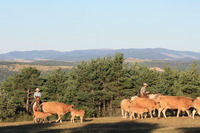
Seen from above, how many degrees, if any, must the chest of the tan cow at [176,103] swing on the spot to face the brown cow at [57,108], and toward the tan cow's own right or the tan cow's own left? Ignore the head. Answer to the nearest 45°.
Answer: approximately 180°

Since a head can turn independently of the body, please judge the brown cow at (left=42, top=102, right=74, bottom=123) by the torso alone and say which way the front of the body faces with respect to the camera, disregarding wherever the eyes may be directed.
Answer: to the viewer's right

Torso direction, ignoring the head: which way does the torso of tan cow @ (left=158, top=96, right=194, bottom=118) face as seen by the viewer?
to the viewer's right

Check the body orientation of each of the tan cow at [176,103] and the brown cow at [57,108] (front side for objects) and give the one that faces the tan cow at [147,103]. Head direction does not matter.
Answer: the brown cow

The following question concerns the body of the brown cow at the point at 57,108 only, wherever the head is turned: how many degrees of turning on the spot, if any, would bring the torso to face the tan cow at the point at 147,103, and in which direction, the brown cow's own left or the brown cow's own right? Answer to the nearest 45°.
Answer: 0° — it already faces it
